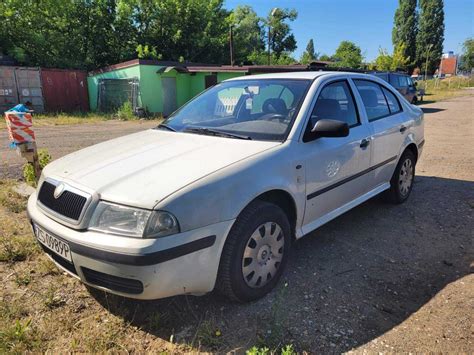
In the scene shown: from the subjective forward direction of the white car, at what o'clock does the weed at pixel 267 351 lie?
The weed is roughly at 10 o'clock from the white car.

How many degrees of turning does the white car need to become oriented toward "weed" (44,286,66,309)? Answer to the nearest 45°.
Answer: approximately 45° to its right

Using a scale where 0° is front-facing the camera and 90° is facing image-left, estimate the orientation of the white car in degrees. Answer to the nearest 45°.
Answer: approximately 45°

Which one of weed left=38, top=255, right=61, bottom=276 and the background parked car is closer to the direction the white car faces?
the weed

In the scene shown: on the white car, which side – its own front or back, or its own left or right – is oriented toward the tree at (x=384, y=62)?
back

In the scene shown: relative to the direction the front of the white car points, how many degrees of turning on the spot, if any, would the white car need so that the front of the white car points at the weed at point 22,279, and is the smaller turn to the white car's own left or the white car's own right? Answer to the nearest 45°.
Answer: approximately 45° to the white car's own right

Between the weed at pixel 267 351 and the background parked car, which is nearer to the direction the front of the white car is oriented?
the weed

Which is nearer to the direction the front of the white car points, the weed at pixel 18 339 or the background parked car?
the weed

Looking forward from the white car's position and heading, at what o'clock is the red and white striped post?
The red and white striped post is roughly at 3 o'clock from the white car.

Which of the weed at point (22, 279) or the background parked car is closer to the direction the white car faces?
the weed

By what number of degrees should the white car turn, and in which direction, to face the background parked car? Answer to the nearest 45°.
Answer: approximately 180°
